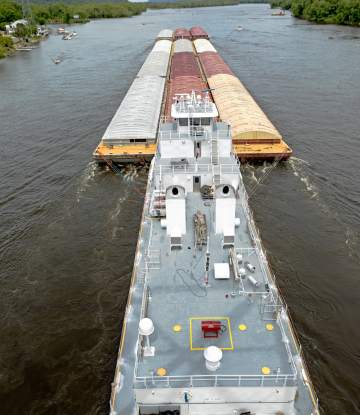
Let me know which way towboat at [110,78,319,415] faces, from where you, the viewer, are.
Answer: facing away from the viewer
